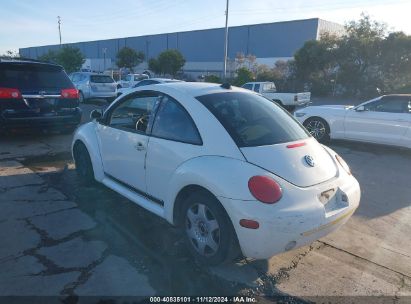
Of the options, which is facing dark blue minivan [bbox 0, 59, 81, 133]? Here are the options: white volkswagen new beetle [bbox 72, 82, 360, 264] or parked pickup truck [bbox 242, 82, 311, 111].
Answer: the white volkswagen new beetle

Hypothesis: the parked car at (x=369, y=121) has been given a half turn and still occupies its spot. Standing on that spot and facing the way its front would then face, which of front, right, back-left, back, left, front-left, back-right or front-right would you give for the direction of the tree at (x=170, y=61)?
back-left

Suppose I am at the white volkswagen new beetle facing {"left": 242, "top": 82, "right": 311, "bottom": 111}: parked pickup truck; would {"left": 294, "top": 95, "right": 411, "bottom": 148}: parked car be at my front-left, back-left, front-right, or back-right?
front-right

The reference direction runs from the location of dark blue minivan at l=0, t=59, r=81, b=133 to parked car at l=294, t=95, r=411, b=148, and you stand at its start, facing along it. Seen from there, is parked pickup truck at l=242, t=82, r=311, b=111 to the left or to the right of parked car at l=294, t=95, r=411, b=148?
left

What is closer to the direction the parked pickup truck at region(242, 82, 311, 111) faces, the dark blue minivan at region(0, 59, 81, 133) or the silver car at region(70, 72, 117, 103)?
the silver car

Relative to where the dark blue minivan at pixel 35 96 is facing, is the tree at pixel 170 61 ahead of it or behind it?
ahead

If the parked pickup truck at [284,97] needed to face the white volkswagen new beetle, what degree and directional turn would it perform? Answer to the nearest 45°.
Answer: approximately 135° to its left

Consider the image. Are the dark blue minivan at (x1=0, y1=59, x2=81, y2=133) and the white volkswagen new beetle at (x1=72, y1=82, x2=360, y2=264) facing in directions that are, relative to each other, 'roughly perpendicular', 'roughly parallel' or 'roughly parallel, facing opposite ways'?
roughly parallel

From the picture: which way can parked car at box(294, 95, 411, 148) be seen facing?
to the viewer's left

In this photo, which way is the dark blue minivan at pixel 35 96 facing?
away from the camera

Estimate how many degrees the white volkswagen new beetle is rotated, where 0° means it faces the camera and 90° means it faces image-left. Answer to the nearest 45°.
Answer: approximately 135°

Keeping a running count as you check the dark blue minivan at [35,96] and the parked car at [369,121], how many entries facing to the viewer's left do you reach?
1

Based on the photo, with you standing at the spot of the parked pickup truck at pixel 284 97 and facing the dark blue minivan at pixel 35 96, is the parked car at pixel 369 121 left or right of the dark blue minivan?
left

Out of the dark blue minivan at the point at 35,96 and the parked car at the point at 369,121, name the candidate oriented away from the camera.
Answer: the dark blue minivan

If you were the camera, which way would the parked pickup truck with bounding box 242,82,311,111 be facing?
facing away from the viewer and to the left of the viewer

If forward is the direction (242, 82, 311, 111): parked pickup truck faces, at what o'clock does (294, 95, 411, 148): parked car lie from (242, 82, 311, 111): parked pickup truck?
(294, 95, 411, 148): parked car is roughly at 7 o'clock from (242, 82, 311, 111): parked pickup truck.

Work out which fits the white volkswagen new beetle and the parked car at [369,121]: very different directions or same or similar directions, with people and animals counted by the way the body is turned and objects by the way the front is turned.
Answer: same or similar directions
